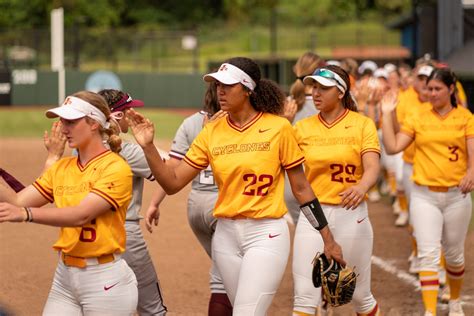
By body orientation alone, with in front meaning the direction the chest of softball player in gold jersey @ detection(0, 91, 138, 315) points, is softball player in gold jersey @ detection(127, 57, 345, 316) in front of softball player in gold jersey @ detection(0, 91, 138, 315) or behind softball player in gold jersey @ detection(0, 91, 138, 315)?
behind

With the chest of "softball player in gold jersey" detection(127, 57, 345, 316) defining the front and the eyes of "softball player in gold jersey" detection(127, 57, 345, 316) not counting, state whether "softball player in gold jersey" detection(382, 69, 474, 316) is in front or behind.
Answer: behind

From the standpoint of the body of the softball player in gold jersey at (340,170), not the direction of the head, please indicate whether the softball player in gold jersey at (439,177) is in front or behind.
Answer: behind

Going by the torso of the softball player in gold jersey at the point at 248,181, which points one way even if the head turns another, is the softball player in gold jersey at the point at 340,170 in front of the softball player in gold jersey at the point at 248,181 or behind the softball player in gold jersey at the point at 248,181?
behind
